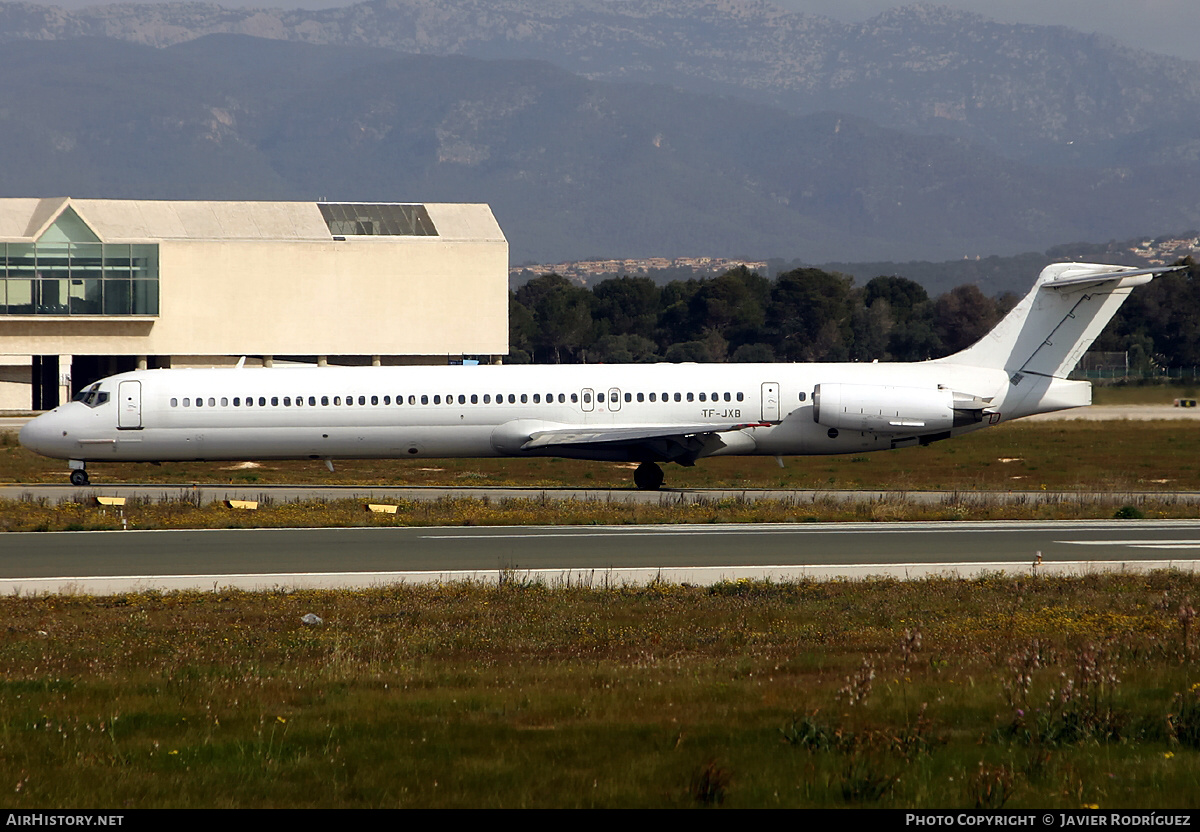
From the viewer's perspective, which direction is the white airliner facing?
to the viewer's left
